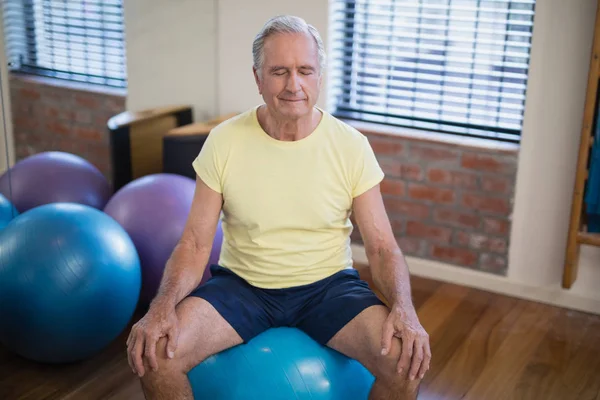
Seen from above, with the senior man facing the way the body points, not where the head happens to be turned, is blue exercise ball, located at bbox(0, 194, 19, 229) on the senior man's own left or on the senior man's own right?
on the senior man's own right

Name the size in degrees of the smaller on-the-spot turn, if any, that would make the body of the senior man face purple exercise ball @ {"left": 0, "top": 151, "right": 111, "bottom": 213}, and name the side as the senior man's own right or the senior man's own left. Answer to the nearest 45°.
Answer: approximately 135° to the senior man's own right

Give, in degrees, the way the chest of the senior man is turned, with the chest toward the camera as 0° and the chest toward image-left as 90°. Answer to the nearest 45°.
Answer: approximately 0°

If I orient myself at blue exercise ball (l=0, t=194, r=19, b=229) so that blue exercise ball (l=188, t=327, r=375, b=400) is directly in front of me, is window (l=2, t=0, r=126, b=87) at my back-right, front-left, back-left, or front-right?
back-left

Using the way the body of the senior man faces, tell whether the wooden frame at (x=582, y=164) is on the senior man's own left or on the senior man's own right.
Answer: on the senior man's own left

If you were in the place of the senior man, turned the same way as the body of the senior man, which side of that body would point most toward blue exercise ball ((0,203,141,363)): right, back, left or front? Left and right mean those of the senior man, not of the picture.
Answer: right
